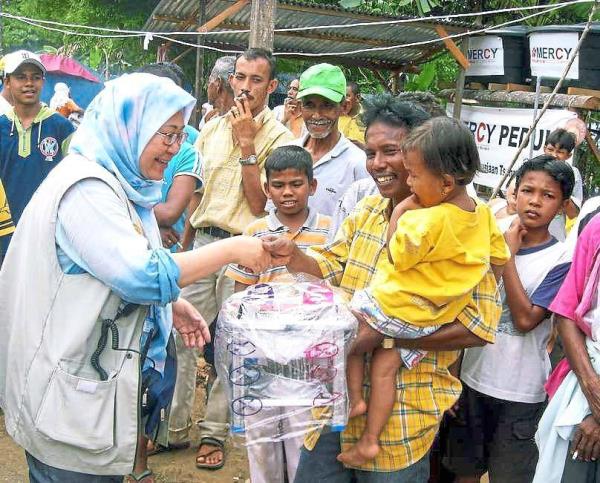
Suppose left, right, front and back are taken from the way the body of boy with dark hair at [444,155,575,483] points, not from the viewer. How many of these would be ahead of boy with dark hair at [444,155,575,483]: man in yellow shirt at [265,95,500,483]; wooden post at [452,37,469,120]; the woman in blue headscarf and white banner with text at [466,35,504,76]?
2

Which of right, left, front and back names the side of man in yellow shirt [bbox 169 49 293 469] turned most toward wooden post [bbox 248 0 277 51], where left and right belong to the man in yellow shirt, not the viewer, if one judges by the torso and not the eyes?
back

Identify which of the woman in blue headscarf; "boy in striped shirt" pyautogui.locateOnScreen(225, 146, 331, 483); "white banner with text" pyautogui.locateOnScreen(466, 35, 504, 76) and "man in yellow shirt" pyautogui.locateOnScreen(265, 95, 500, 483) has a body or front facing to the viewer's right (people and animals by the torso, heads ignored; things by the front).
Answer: the woman in blue headscarf

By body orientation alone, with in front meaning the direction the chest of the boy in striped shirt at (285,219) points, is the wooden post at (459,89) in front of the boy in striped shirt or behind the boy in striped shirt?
behind

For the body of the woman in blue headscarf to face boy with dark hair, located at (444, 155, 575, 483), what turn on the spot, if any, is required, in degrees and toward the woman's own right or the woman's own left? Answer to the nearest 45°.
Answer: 0° — they already face them

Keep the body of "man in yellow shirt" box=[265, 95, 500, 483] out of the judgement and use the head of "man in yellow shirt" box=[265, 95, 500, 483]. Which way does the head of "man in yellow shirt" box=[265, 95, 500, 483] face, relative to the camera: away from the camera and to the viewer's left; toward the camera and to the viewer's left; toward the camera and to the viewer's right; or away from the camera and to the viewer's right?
toward the camera and to the viewer's left

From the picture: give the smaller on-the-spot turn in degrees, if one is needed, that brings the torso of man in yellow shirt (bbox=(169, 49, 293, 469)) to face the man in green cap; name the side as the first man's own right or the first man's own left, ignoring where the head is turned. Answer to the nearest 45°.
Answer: approximately 45° to the first man's own left

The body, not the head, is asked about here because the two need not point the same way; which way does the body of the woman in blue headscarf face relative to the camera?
to the viewer's right

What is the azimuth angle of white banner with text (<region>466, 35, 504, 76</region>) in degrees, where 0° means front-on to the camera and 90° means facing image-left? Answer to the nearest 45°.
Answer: approximately 0°
